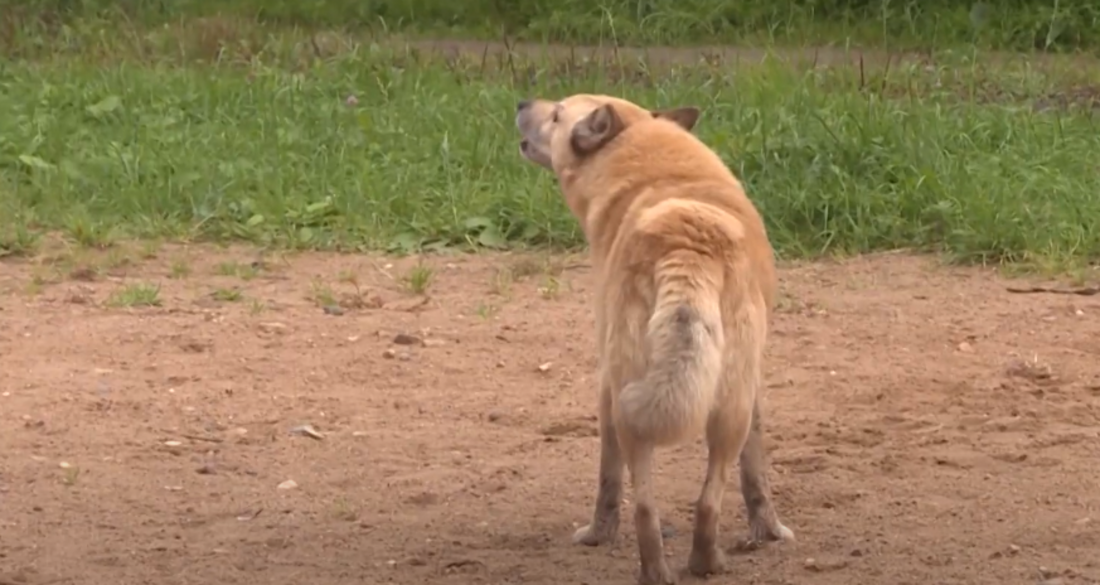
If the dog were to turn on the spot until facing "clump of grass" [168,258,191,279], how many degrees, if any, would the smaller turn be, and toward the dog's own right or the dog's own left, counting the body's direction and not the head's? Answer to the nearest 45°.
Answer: approximately 45° to the dog's own left

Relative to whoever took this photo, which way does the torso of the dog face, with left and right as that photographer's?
facing away from the viewer

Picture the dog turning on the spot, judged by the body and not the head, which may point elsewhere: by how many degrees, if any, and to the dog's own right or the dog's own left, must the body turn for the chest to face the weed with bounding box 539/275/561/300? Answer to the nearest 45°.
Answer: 0° — it already faces it

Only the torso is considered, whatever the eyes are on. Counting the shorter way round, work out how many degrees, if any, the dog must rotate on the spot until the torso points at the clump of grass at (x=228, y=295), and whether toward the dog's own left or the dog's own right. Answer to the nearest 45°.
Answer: approximately 45° to the dog's own left

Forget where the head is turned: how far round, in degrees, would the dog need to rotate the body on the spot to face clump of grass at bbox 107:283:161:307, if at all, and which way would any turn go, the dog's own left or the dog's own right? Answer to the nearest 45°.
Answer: approximately 45° to the dog's own left

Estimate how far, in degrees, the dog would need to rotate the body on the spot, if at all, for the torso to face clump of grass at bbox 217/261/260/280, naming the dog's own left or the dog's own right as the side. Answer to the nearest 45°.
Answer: approximately 45° to the dog's own left
